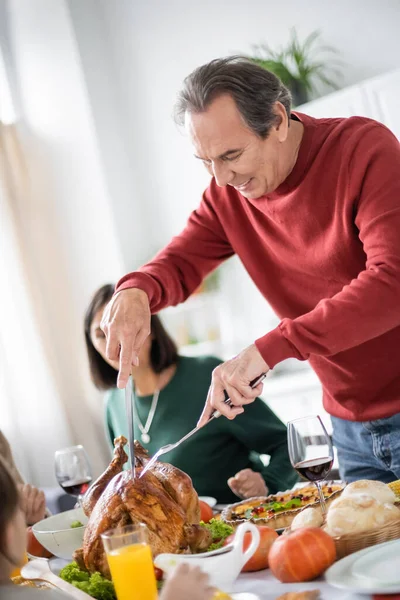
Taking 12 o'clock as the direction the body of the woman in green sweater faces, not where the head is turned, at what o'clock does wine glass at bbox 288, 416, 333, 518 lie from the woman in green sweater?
The wine glass is roughly at 10 o'clock from the woman in green sweater.

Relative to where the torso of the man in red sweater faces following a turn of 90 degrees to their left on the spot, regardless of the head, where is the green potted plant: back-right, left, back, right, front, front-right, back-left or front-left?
back-left

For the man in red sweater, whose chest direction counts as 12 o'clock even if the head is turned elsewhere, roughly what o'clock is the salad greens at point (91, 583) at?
The salad greens is roughly at 12 o'clock from the man in red sweater.

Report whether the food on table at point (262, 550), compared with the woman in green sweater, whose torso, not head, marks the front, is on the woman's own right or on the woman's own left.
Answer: on the woman's own left

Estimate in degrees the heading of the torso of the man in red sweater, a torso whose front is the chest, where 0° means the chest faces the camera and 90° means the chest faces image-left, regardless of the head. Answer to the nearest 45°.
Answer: approximately 45°

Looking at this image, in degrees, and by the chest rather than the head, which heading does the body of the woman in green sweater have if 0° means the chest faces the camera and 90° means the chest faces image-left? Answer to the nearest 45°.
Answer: approximately 45°
